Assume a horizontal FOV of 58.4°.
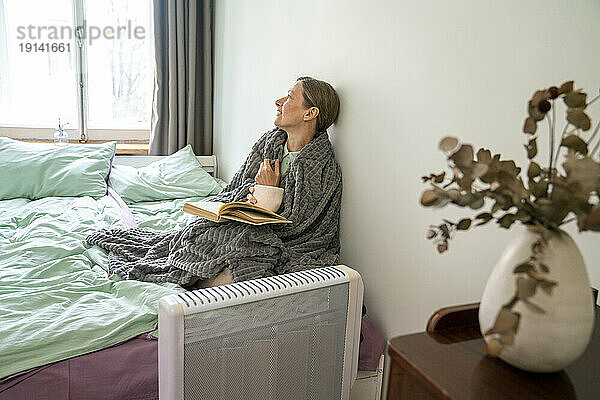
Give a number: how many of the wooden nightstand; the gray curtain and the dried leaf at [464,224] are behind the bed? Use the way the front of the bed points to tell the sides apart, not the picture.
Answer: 1

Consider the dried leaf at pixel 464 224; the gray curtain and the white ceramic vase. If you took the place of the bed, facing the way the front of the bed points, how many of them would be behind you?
1

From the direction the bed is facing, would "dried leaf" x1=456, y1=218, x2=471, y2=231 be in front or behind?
in front

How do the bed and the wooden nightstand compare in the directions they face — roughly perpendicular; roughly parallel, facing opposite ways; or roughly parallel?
roughly perpendicular

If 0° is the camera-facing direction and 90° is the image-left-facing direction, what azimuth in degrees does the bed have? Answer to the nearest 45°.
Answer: approximately 0°

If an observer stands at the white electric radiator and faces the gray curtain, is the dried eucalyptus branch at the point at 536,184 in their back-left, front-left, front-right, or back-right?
back-right

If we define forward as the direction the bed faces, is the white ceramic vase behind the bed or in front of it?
in front

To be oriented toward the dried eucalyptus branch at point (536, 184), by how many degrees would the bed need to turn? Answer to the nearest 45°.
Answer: approximately 45° to its left

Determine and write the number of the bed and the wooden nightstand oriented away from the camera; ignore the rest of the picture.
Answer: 0

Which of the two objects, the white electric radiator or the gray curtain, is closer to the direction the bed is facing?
the white electric radiator

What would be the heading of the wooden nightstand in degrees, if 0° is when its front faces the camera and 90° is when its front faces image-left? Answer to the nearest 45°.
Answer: approximately 45°

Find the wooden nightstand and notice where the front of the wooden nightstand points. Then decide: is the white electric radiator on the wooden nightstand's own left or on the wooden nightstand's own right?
on the wooden nightstand's own right

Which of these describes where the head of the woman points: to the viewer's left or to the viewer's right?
to the viewer's left

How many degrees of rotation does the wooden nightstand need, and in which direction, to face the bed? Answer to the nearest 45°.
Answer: approximately 45° to its right

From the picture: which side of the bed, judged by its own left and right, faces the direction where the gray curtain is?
back
